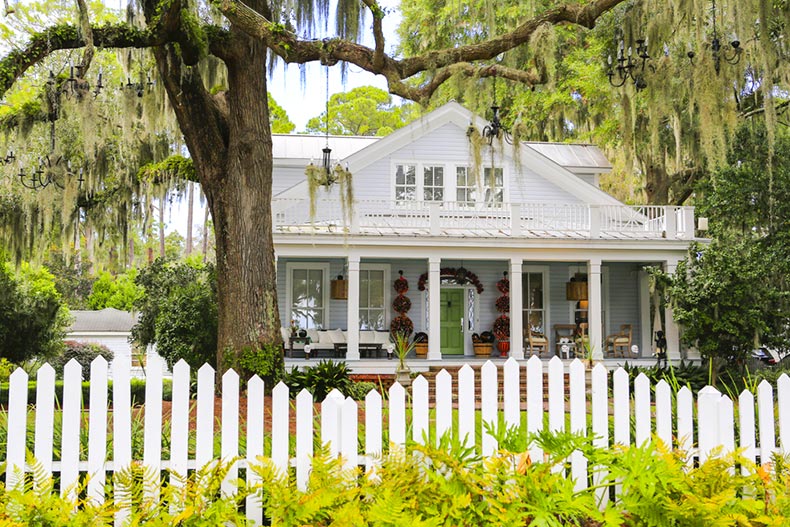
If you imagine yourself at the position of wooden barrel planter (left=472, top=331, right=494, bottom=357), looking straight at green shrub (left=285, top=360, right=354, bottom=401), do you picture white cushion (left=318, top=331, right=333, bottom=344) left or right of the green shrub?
right

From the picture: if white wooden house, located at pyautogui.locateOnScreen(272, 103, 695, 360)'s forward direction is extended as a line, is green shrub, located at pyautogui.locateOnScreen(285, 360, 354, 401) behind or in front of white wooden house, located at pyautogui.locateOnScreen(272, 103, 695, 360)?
in front

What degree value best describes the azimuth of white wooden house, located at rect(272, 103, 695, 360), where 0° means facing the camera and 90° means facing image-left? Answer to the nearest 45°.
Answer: approximately 0°

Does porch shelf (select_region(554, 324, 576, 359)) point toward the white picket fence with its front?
yes

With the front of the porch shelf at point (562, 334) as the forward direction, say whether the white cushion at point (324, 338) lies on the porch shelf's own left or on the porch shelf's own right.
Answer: on the porch shelf's own right

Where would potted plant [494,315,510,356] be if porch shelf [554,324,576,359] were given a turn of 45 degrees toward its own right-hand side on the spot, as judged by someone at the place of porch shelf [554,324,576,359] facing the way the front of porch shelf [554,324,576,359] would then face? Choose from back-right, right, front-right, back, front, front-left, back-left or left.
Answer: front

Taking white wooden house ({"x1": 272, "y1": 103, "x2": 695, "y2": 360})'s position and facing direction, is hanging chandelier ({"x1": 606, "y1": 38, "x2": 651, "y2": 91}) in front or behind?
in front

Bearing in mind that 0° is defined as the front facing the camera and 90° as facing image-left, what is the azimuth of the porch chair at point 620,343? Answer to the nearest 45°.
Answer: approximately 45°

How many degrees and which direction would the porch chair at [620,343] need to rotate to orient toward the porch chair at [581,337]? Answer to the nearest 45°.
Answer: approximately 45° to its right

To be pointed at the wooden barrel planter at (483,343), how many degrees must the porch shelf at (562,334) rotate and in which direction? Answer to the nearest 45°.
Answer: approximately 45° to its right
